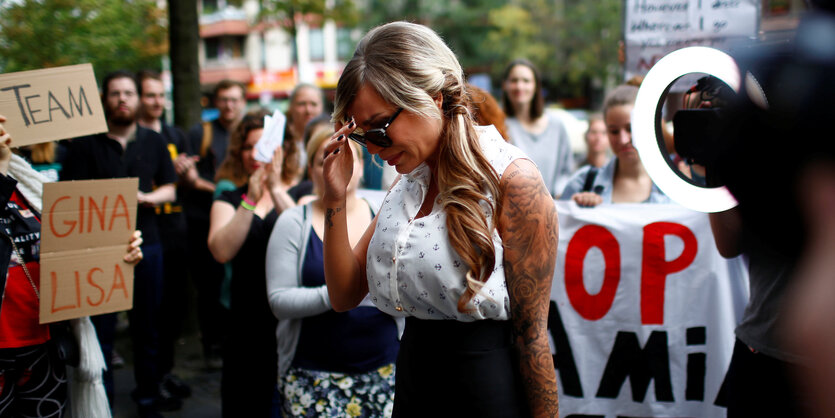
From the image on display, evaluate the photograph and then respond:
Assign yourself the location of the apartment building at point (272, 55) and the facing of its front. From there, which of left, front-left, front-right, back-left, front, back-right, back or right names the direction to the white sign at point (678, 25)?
front

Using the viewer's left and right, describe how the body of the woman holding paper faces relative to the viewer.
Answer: facing the viewer and to the right of the viewer

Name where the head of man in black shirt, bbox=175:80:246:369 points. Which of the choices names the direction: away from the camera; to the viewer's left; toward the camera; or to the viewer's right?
toward the camera

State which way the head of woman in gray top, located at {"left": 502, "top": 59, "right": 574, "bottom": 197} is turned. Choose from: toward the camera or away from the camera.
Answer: toward the camera

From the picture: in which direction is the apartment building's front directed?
toward the camera

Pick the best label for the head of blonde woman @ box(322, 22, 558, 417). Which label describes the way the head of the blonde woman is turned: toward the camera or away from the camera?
toward the camera

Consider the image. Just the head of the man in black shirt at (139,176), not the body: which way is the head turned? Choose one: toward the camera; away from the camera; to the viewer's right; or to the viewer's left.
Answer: toward the camera

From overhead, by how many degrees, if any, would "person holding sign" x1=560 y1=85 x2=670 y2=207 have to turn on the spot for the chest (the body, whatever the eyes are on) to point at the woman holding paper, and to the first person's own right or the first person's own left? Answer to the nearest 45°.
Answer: approximately 45° to the first person's own right

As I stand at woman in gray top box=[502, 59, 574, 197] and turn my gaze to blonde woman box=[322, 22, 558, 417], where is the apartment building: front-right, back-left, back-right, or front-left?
back-right

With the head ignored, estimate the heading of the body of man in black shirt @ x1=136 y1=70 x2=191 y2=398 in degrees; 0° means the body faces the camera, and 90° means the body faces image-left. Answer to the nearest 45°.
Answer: approximately 315°

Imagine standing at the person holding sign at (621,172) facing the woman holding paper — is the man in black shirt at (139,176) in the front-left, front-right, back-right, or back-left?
front-right

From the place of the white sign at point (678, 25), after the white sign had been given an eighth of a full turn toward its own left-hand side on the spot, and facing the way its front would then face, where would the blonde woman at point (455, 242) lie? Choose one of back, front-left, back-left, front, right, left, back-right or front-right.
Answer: front-right

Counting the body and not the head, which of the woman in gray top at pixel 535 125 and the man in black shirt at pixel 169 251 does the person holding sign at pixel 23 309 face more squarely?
the woman in gray top

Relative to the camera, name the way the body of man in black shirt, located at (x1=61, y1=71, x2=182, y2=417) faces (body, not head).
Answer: toward the camera

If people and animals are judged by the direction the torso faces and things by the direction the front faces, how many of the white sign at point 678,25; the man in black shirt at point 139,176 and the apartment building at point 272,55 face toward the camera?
3

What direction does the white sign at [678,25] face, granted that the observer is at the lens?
facing the viewer

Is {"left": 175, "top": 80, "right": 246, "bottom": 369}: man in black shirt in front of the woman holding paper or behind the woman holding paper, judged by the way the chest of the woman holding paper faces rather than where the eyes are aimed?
behind

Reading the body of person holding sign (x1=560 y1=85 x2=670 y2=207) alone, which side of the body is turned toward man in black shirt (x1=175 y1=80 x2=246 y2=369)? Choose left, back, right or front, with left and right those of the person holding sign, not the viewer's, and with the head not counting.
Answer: right
